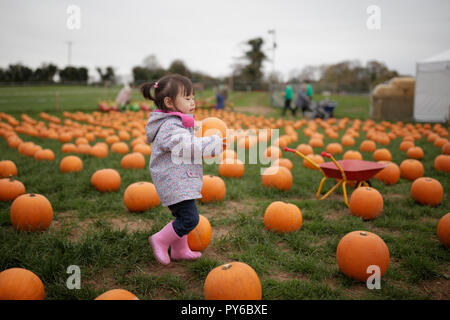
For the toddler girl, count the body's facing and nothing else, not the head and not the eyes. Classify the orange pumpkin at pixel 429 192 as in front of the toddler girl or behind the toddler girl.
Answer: in front

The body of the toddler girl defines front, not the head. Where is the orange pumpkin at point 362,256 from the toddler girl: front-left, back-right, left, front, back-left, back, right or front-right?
front

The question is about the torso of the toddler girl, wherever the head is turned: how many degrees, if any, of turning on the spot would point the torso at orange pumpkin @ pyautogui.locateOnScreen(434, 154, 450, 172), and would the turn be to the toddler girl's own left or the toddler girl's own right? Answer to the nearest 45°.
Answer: approximately 45° to the toddler girl's own left

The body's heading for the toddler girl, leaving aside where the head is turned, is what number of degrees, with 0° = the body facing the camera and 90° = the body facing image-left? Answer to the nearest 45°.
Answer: approximately 270°

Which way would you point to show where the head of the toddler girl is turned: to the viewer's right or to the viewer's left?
to the viewer's right

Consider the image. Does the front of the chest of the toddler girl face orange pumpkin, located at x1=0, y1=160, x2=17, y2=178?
no

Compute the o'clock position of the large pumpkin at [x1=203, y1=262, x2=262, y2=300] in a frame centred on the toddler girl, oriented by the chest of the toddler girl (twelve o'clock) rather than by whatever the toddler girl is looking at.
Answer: The large pumpkin is roughly at 2 o'clock from the toddler girl.

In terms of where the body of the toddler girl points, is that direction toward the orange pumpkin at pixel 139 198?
no

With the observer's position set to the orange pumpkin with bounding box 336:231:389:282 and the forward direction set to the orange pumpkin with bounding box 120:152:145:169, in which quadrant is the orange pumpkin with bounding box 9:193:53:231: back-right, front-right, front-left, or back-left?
front-left

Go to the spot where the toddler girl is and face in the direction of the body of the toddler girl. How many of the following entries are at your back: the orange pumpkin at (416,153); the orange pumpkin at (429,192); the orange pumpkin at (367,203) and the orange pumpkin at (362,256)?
0
